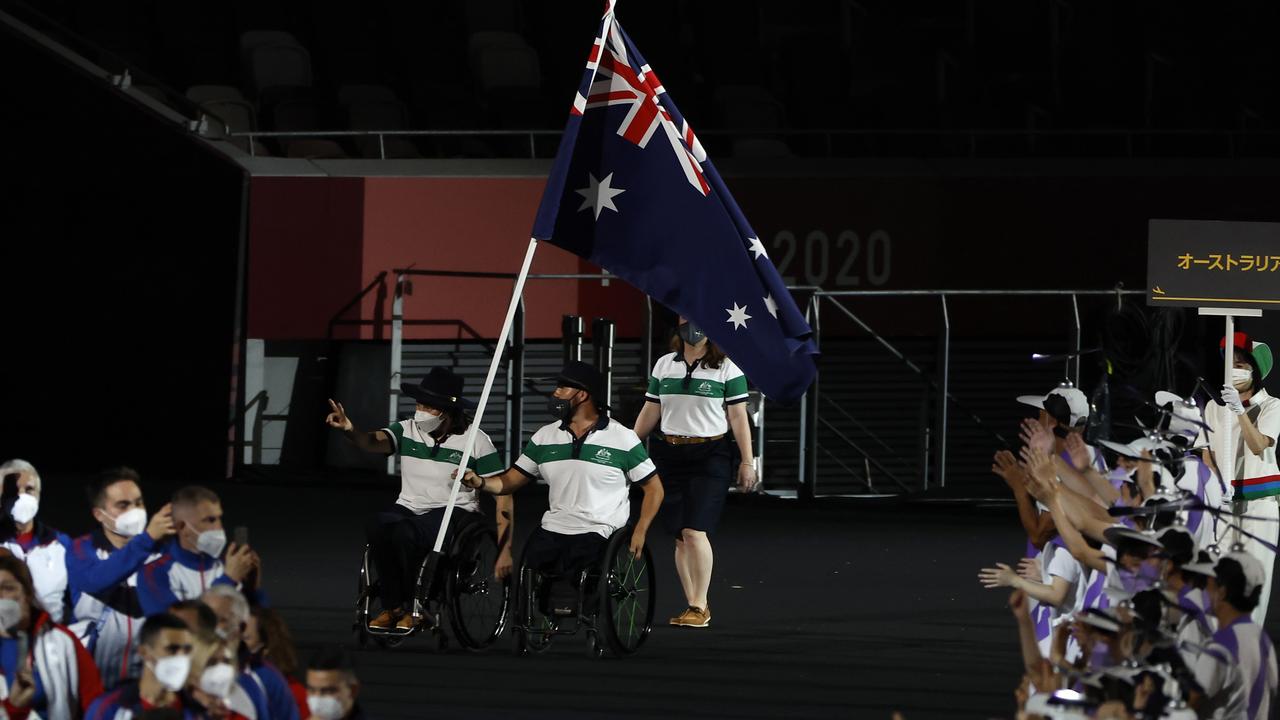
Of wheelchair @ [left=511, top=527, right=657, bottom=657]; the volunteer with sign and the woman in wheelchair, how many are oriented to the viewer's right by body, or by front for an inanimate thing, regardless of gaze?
0

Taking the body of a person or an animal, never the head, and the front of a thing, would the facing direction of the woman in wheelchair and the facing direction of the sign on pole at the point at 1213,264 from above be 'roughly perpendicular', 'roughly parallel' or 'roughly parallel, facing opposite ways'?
roughly parallel

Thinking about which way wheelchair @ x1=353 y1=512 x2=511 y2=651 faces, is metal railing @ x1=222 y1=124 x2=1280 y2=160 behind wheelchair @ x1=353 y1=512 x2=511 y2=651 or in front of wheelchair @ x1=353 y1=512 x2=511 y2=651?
behind

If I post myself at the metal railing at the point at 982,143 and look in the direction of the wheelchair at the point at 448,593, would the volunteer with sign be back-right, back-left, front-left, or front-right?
front-left

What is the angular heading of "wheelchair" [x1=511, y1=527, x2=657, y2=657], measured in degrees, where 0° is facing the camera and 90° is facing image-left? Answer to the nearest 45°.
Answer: approximately 45°

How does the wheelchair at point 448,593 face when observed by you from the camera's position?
facing the viewer and to the left of the viewer

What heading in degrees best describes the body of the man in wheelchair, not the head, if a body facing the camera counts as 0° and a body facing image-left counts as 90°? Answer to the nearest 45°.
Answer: approximately 45°

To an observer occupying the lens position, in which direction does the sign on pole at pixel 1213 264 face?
facing the viewer

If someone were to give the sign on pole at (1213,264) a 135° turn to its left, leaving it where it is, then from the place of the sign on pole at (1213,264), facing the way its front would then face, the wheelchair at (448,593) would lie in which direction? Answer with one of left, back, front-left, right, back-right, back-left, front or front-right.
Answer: back
